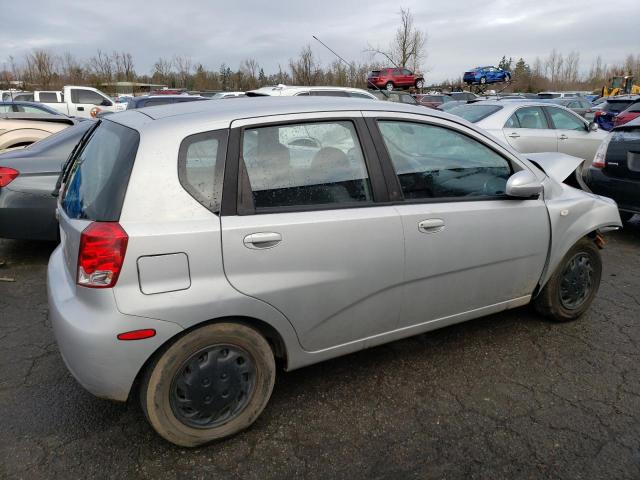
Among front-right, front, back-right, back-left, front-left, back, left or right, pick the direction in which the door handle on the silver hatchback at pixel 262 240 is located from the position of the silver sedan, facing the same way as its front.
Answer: back-right

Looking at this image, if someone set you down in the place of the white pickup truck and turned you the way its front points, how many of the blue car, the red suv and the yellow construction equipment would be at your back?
0

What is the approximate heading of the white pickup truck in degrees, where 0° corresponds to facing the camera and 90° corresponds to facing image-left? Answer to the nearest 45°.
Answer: approximately 270°

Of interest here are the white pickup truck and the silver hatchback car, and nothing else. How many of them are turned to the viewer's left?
0

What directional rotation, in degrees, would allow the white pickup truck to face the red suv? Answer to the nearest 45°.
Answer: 0° — it already faces it

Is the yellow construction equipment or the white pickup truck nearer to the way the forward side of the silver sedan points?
the yellow construction equipment

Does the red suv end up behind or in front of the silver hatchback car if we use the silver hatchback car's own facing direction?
in front

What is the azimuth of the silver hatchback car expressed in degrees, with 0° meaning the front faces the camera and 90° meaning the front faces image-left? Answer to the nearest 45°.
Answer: approximately 225°

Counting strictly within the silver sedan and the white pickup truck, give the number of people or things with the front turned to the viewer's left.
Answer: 0

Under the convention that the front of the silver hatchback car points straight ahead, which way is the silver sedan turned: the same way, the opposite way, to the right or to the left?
the same way

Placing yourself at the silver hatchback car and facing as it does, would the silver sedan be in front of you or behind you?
in front

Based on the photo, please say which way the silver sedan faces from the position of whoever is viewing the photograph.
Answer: facing away from the viewer and to the right of the viewer

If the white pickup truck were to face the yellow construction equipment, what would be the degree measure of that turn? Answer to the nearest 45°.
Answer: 0° — it already faces it

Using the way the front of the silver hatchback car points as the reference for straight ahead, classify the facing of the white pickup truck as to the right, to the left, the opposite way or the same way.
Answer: the same way

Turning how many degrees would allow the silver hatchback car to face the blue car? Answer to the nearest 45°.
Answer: approximately 45° to its left
